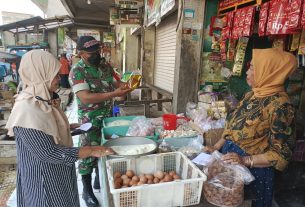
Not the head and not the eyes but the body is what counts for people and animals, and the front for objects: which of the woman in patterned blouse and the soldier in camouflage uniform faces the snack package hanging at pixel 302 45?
the soldier in camouflage uniform

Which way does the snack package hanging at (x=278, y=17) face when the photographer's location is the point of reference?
facing the viewer

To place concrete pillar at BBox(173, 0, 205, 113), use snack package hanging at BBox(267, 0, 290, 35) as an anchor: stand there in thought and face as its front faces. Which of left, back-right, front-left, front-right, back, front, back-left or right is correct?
back-right

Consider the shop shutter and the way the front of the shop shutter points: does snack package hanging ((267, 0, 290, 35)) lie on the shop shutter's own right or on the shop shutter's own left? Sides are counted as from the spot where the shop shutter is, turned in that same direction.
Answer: on the shop shutter's own left

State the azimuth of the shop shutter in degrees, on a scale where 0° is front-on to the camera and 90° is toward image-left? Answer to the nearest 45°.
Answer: approximately 45°

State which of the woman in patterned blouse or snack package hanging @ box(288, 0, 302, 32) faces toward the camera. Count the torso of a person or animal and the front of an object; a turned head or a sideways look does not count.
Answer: the snack package hanging

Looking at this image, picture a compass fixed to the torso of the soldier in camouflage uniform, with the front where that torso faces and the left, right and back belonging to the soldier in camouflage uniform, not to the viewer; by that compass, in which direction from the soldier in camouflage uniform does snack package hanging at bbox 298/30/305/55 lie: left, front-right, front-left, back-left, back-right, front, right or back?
front

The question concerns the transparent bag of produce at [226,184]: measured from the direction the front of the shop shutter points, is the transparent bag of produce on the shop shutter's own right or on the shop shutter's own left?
on the shop shutter's own left

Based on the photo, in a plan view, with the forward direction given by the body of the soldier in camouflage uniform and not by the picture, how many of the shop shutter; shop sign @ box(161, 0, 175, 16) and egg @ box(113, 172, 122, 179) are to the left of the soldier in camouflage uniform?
2

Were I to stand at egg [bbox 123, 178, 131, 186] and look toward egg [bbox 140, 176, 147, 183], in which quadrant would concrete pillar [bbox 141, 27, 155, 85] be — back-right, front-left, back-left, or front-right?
front-left

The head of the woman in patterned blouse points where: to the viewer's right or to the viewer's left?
to the viewer's left
